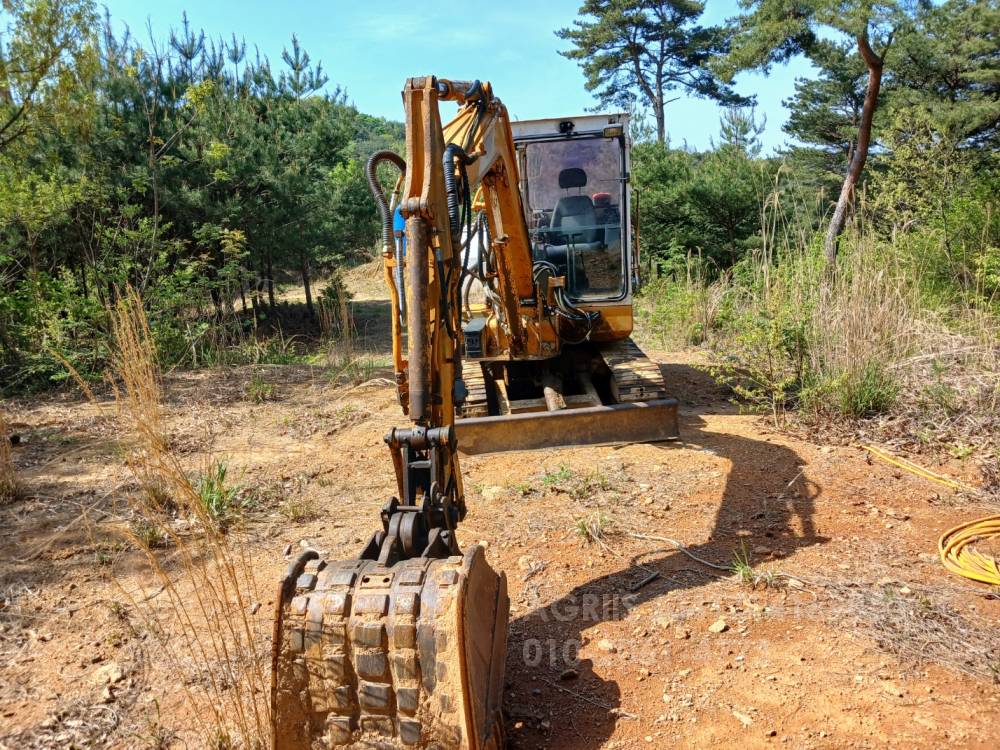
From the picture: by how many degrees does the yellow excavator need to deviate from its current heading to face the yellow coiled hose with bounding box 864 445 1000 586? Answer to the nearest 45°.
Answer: approximately 90° to its left

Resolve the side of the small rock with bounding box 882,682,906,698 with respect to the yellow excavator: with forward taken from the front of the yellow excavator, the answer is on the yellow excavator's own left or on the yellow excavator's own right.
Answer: on the yellow excavator's own left

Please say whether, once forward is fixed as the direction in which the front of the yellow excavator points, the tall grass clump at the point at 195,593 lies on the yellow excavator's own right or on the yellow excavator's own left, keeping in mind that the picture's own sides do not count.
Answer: on the yellow excavator's own right

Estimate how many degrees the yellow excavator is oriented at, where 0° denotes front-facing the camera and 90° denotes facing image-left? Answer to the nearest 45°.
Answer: approximately 0°
